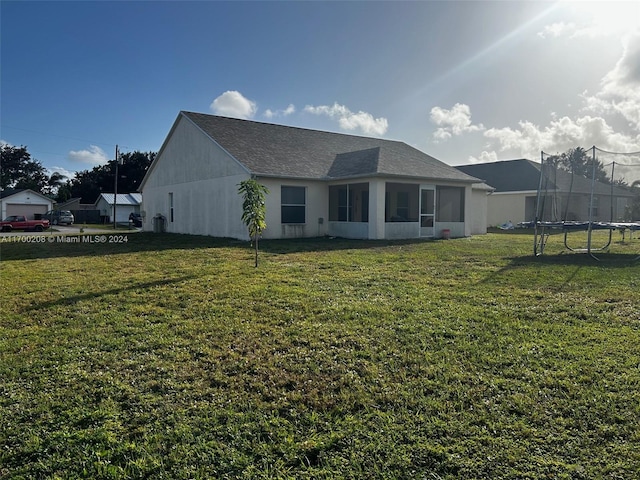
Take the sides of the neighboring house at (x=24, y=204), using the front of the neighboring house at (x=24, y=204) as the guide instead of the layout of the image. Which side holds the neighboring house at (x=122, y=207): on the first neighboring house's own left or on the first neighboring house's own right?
on the first neighboring house's own left

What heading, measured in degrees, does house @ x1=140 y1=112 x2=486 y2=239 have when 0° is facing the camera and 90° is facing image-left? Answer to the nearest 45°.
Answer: approximately 135°

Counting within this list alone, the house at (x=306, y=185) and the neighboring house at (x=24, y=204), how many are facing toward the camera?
1

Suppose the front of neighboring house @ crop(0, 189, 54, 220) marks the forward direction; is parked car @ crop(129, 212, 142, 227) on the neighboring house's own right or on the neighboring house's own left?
on the neighboring house's own left

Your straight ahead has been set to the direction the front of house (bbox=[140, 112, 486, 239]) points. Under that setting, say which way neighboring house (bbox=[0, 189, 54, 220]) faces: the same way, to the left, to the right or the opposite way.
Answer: the opposite way

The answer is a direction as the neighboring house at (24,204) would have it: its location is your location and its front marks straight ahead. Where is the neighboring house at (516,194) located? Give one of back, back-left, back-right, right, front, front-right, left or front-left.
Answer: front-left

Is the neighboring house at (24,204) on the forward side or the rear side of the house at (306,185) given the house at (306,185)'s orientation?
on the forward side

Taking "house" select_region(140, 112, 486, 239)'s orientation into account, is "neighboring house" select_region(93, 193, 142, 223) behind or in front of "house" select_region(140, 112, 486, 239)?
in front

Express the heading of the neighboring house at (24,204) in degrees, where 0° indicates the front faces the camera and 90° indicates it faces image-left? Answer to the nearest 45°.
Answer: approximately 0°
